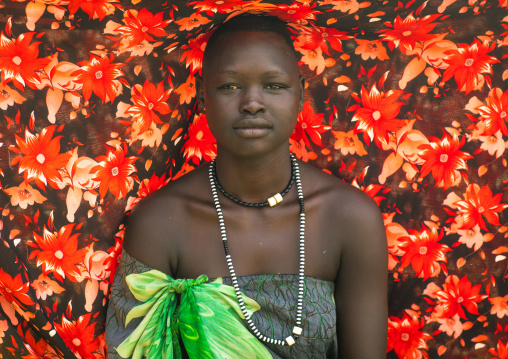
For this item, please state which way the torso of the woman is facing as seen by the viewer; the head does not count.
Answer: toward the camera

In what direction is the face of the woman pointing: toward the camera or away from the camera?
toward the camera
